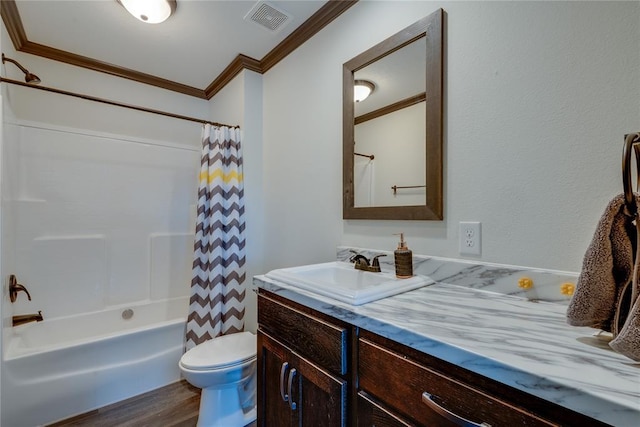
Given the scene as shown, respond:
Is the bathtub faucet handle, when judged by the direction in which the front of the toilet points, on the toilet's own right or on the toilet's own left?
on the toilet's own right

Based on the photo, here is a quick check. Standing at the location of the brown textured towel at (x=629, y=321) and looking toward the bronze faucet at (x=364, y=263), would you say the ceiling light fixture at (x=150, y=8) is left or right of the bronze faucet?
left

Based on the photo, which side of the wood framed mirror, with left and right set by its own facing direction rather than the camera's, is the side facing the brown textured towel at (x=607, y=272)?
left

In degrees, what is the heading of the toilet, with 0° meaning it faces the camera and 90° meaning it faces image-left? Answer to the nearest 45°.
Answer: approximately 45°

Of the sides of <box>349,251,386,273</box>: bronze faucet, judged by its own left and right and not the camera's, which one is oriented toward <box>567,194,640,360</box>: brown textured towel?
left

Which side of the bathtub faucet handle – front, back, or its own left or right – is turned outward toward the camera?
right

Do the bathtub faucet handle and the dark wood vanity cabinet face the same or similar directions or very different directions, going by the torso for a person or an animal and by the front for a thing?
very different directions

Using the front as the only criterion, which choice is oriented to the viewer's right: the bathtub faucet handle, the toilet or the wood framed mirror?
the bathtub faucet handle

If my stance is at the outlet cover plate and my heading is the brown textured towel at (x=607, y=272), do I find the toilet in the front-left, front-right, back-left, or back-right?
back-right

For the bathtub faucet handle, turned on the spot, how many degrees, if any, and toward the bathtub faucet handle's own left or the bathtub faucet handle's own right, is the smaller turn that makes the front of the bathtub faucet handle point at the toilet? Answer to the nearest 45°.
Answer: approximately 45° to the bathtub faucet handle's own right

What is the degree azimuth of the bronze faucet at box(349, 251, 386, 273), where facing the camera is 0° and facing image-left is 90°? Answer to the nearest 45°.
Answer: approximately 45°
